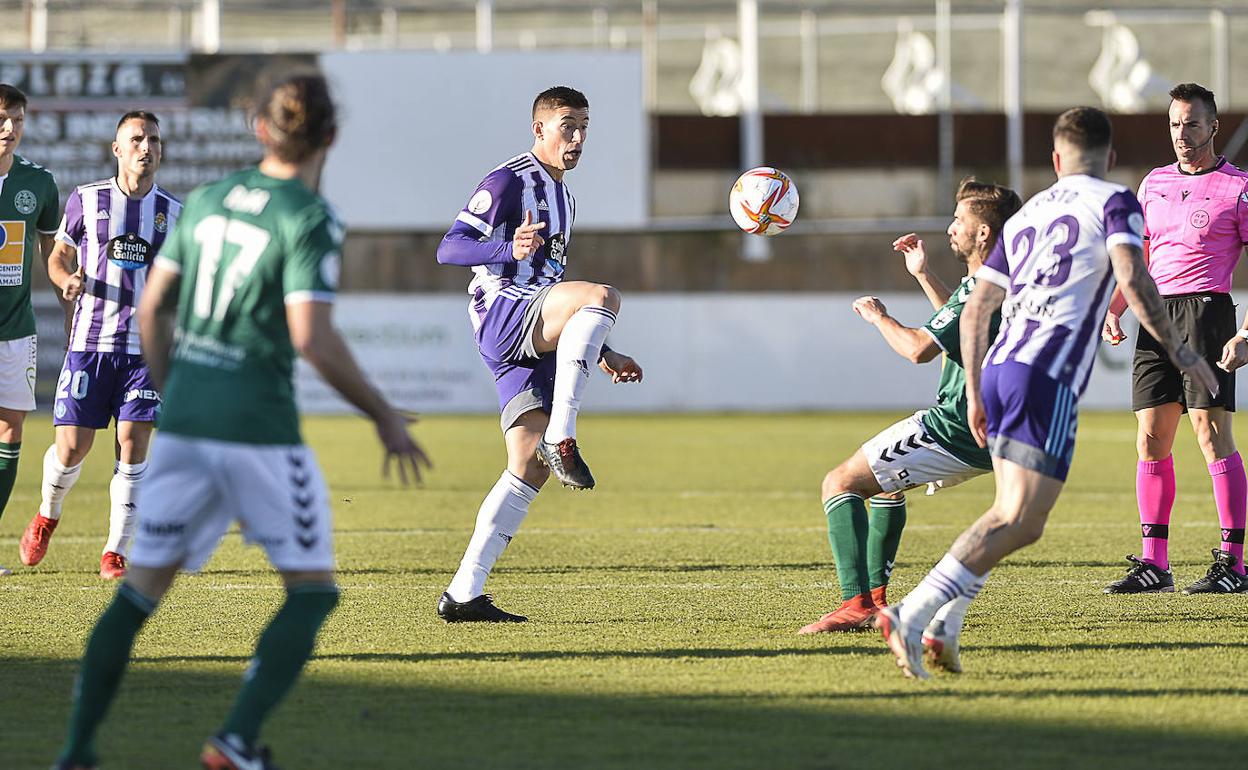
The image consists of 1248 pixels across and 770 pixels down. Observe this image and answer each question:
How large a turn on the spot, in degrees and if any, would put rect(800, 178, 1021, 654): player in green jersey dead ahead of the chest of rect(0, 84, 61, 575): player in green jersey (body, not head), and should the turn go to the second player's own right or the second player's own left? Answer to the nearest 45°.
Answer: approximately 45° to the second player's own left

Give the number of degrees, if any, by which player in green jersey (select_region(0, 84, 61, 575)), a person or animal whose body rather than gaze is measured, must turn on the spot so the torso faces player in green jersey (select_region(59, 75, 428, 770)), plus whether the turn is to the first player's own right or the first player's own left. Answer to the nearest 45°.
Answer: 0° — they already face them

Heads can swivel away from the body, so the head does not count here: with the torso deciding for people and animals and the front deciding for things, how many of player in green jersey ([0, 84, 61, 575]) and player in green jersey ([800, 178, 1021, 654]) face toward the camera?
1

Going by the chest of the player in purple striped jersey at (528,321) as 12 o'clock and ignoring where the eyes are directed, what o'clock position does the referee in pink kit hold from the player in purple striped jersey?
The referee in pink kit is roughly at 10 o'clock from the player in purple striped jersey.

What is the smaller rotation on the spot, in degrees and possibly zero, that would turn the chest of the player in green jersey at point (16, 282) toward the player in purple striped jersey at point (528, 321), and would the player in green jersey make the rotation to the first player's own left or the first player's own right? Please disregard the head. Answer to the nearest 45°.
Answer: approximately 45° to the first player's own left

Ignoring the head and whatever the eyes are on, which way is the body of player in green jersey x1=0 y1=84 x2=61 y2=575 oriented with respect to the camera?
toward the camera

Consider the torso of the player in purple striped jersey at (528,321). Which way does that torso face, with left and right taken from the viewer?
facing the viewer and to the right of the viewer

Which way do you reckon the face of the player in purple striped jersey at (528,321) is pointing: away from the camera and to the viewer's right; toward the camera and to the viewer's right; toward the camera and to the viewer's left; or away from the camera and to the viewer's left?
toward the camera and to the viewer's right

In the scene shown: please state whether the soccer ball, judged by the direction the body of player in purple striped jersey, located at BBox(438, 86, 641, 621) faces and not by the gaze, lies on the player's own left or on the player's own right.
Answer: on the player's own left

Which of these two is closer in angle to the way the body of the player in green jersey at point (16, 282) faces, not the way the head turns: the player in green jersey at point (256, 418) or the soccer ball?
the player in green jersey

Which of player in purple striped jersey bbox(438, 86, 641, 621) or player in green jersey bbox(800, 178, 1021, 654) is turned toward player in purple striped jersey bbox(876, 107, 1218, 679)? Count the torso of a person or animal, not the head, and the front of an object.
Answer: player in purple striped jersey bbox(438, 86, 641, 621)

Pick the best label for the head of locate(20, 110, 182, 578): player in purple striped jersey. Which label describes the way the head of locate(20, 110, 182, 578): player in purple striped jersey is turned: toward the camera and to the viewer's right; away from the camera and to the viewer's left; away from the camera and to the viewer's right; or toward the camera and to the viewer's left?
toward the camera and to the viewer's right

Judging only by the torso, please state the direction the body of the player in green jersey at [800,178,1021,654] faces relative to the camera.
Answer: to the viewer's left
